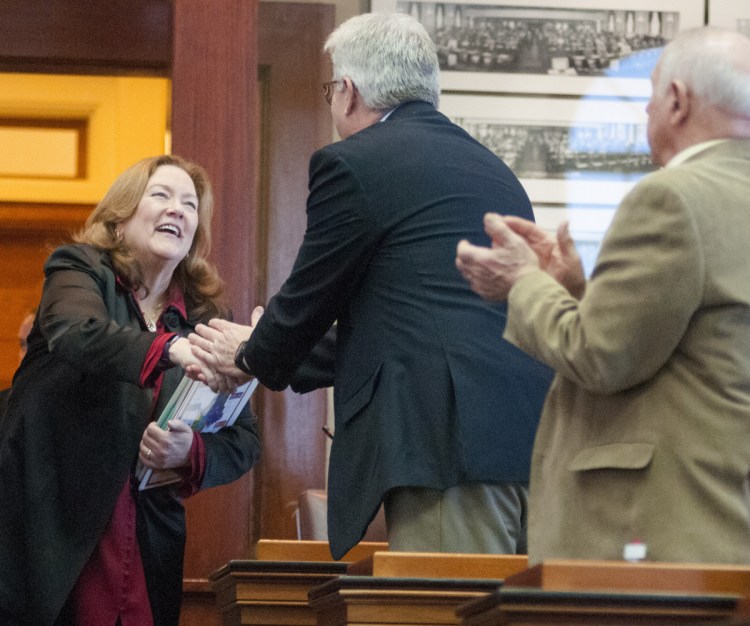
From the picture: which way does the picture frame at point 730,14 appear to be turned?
toward the camera

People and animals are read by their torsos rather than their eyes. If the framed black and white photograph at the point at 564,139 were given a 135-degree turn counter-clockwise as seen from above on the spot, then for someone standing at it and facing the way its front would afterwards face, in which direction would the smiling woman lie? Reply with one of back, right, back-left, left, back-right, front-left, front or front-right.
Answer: back

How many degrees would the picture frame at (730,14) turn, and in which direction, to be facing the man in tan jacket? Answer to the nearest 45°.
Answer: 0° — it already faces them

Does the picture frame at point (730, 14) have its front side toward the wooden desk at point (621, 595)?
yes

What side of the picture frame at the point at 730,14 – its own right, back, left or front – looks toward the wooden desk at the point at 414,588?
front

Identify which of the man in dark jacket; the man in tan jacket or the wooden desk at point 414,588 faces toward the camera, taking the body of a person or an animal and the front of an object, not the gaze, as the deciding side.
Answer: the wooden desk

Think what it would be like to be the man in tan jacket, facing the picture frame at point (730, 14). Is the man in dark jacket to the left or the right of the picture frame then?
left

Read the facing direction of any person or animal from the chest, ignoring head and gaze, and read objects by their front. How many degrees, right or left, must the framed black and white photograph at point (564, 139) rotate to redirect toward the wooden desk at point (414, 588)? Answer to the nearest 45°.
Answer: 0° — it already faces it

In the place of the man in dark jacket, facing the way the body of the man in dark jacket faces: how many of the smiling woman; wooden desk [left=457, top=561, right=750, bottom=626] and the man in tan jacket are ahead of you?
1

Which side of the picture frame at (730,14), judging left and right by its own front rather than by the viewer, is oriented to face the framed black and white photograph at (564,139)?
right

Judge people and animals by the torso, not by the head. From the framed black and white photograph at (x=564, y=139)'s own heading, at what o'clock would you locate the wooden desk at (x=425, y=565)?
The wooden desk is roughly at 12 o'clock from the framed black and white photograph.

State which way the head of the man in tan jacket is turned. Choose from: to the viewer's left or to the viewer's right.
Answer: to the viewer's left

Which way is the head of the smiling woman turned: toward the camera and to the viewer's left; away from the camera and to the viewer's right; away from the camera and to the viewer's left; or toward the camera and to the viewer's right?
toward the camera and to the viewer's right

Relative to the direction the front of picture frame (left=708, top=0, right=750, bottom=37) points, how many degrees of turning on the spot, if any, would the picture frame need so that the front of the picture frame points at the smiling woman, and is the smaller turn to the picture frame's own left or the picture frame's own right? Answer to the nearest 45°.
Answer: approximately 45° to the picture frame's own right

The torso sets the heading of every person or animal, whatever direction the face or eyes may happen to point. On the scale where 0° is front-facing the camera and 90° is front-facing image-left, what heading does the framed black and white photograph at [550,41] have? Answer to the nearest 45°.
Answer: approximately 0°
